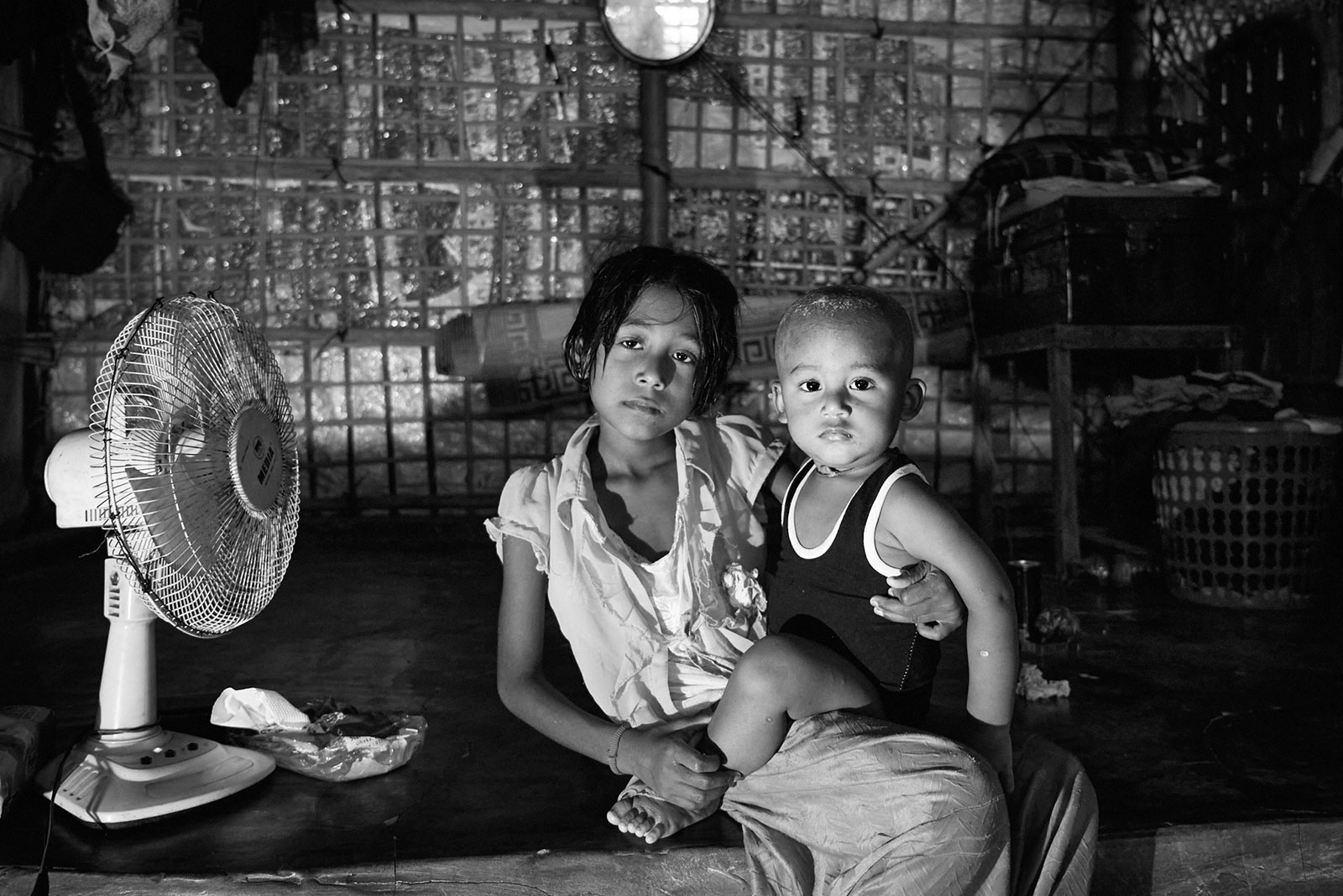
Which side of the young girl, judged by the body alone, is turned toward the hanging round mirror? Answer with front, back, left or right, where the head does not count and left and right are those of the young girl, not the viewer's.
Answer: back

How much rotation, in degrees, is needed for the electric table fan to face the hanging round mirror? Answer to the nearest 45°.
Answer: approximately 90° to its left

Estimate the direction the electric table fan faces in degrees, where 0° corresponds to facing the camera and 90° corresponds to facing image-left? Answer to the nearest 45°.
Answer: approximately 315°

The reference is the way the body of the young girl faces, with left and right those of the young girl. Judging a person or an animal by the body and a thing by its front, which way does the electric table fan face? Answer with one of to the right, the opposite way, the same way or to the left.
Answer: to the left

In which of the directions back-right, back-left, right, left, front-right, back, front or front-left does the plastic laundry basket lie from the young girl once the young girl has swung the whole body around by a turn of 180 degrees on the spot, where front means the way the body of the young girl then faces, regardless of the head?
front-right

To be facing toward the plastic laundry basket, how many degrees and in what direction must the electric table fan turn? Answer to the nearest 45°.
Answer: approximately 45° to its left

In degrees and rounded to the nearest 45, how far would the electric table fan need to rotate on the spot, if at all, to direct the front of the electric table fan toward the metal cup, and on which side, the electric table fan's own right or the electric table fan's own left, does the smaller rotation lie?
approximately 45° to the electric table fan's own left
